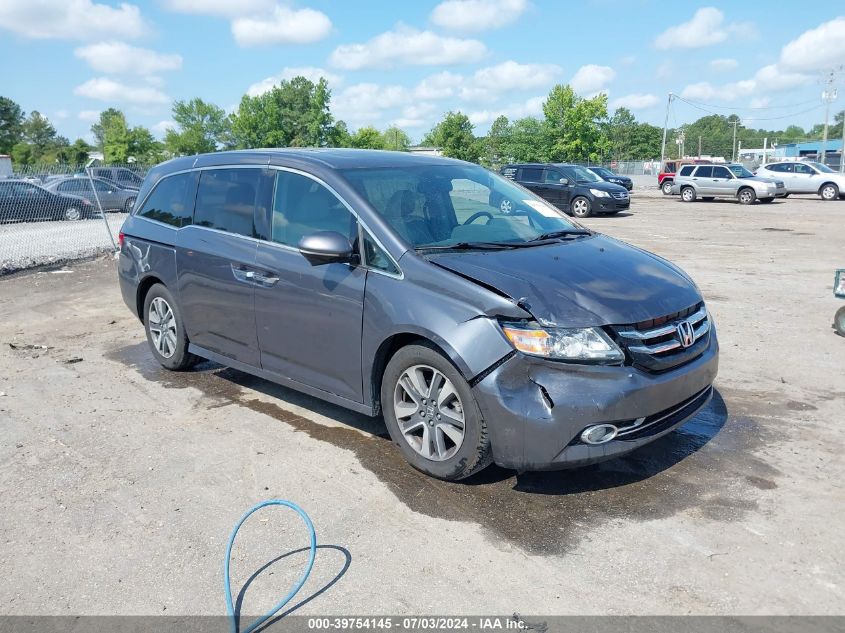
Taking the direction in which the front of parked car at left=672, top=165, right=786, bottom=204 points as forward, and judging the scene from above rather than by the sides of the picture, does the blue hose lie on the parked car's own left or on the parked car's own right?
on the parked car's own right

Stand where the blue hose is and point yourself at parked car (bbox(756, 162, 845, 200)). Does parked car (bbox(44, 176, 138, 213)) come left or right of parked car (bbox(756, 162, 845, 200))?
left

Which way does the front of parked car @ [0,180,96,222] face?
to the viewer's right

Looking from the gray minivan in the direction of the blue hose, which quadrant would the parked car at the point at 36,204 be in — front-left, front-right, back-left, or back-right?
back-right

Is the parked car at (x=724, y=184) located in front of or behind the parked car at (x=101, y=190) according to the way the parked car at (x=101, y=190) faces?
in front

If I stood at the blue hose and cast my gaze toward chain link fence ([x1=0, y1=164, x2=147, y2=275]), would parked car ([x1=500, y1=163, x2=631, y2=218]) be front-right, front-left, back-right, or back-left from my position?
front-right

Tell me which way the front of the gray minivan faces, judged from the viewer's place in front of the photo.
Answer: facing the viewer and to the right of the viewer

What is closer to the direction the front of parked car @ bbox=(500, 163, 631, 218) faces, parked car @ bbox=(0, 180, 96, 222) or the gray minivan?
the gray minivan

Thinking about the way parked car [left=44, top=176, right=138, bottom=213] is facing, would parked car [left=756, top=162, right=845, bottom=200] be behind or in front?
in front

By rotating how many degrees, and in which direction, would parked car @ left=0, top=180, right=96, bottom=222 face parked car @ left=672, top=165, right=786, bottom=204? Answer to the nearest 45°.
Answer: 0° — it already faces it

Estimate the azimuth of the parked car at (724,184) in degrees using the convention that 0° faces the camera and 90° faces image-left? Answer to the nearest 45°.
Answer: approximately 315°

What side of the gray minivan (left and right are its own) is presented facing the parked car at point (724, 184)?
left
